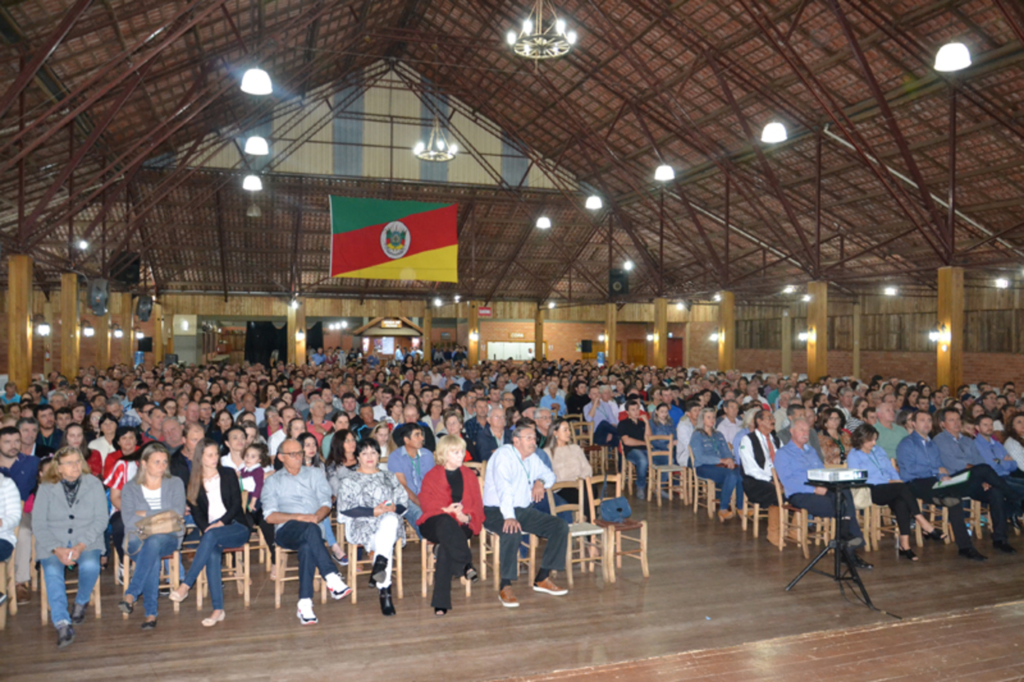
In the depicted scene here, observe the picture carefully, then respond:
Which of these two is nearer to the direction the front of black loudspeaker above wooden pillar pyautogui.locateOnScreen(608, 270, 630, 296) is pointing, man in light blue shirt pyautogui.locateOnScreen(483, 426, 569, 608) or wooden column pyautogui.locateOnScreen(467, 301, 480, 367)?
the man in light blue shirt

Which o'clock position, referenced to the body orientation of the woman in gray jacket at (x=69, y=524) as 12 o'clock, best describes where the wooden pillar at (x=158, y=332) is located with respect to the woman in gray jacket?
The wooden pillar is roughly at 6 o'clock from the woman in gray jacket.

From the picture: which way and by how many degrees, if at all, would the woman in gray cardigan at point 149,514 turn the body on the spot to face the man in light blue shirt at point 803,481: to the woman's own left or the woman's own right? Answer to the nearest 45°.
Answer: approximately 90° to the woman's own left

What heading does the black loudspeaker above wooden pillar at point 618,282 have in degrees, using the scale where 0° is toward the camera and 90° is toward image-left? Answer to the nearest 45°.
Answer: approximately 0°

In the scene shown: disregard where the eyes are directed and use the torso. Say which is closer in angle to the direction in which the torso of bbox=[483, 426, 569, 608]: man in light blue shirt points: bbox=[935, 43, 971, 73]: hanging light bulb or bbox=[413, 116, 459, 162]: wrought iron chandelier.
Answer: the hanging light bulb

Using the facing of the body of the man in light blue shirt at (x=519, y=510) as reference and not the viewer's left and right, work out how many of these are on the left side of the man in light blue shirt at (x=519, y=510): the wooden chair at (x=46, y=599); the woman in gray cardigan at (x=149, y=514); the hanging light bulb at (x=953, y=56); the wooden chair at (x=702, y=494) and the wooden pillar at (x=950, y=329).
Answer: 3

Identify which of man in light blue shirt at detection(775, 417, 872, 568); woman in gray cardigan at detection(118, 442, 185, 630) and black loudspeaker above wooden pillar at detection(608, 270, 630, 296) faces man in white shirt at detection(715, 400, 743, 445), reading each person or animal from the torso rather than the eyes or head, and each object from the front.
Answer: the black loudspeaker above wooden pillar
